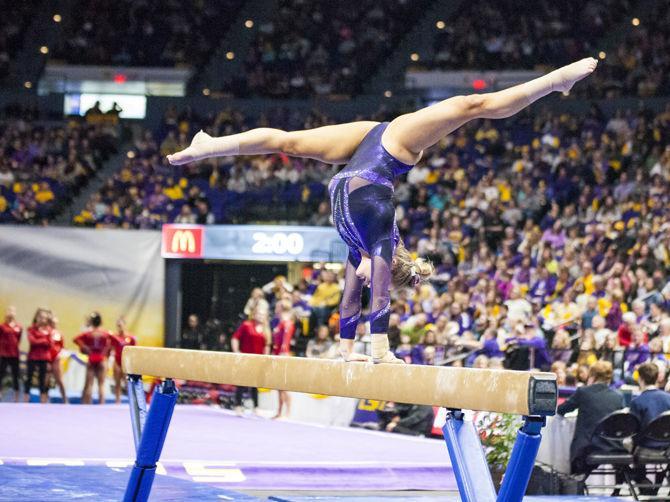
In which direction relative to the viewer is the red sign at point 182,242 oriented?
toward the camera

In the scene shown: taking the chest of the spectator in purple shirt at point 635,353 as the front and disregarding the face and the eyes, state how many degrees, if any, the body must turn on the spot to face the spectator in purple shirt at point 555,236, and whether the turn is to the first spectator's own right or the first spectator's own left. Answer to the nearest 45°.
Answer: approximately 135° to the first spectator's own right

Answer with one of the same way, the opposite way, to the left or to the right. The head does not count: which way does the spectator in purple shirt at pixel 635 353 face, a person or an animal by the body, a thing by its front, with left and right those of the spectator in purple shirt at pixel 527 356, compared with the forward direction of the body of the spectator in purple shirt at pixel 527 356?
the same way

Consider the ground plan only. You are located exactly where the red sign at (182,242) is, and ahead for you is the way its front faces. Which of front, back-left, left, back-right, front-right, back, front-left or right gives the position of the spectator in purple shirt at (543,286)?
front-left

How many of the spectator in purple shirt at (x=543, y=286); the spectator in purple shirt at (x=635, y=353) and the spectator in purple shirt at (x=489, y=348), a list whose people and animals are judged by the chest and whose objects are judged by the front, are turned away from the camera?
0

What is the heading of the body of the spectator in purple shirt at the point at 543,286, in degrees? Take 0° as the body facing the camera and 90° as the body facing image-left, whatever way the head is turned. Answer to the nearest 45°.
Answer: approximately 45°

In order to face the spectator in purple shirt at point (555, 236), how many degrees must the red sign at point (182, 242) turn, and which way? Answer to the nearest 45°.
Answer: approximately 90° to its left

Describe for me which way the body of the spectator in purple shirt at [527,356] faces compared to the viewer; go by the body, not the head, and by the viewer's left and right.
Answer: facing the viewer and to the left of the viewer

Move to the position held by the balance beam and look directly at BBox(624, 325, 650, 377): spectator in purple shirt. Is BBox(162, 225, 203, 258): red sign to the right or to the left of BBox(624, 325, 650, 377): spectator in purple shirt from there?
left

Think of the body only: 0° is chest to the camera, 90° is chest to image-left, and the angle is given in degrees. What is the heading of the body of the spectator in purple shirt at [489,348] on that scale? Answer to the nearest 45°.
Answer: approximately 45°

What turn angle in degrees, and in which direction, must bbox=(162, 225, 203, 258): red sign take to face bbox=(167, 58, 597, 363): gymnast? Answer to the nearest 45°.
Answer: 0° — it already faces them

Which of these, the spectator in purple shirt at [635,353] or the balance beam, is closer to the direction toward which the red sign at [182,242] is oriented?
the balance beam

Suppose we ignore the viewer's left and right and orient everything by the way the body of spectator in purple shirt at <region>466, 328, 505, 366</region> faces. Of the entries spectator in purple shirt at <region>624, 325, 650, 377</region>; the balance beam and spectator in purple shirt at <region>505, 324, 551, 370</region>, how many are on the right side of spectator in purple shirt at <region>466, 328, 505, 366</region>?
0

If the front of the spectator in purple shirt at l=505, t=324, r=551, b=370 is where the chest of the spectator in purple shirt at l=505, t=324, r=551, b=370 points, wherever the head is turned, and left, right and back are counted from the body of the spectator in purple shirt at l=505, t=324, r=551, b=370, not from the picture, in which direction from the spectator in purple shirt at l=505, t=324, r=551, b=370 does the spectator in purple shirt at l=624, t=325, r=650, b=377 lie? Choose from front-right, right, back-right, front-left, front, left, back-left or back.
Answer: back-left

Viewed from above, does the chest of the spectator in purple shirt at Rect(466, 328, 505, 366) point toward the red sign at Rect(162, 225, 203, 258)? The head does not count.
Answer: no

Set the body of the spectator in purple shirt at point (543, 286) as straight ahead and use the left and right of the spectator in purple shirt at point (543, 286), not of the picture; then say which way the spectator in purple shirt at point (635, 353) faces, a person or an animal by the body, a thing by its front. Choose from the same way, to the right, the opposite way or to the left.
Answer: the same way

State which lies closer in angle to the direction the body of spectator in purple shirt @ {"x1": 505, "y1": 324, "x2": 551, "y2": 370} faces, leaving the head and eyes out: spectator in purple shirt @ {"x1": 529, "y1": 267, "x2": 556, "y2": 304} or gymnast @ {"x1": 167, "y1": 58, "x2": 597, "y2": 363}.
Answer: the gymnast
